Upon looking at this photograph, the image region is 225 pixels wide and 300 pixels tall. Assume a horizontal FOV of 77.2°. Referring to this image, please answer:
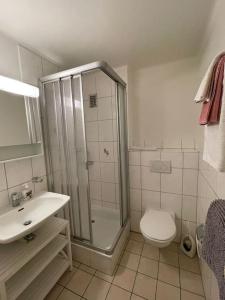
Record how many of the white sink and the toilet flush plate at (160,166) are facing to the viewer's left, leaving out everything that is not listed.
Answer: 0

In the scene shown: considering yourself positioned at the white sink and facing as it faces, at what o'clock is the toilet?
The toilet is roughly at 11 o'clock from the white sink.

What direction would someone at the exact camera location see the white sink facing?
facing the viewer and to the right of the viewer

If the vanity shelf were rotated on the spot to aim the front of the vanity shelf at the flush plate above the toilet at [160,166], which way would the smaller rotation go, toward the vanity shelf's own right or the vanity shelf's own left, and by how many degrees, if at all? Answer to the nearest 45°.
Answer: approximately 45° to the vanity shelf's own left

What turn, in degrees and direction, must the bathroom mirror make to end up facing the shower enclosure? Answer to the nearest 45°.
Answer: approximately 45° to its left

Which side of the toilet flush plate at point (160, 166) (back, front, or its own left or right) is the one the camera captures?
front

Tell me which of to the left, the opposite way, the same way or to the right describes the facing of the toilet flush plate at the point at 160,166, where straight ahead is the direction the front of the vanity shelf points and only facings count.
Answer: to the right

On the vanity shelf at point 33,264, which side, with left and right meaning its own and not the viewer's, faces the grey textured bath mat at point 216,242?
front

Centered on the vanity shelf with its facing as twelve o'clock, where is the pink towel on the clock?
The pink towel is roughly at 12 o'clock from the vanity shelf.

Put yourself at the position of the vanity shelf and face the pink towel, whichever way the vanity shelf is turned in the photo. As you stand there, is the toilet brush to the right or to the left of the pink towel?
left

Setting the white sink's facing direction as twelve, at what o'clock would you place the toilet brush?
The toilet brush is roughly at 11 o'clock from the white sink.
